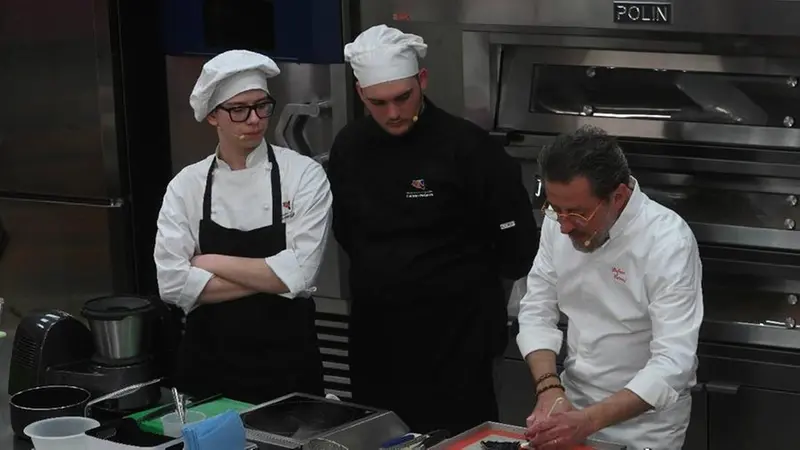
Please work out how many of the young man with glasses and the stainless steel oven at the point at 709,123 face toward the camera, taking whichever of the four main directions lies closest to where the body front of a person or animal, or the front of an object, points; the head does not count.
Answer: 2

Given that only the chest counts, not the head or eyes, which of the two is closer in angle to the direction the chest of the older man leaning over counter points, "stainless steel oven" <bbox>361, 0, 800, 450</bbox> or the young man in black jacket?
the young man in black jacket

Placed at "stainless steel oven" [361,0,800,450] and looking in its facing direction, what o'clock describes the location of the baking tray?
The baking tray is roughly at 1 o'clock from the stainless steel oven.

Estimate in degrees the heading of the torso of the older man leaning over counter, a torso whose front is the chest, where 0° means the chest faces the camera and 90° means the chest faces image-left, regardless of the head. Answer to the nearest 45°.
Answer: approximately 45°

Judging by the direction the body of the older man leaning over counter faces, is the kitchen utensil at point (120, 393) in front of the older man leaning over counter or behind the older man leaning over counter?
in front

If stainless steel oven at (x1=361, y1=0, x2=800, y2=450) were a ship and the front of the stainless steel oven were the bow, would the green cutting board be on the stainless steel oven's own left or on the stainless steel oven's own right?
on the stainless steel oven's own right

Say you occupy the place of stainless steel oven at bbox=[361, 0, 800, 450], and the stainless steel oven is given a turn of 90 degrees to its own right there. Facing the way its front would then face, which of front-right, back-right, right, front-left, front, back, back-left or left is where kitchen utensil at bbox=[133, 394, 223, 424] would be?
front-left

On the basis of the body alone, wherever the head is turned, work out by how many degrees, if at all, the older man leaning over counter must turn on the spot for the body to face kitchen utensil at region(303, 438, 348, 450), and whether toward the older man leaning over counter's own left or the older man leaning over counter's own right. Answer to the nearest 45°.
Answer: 0° — they already face it
